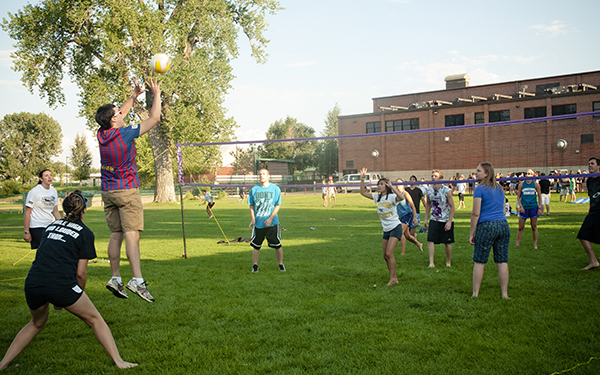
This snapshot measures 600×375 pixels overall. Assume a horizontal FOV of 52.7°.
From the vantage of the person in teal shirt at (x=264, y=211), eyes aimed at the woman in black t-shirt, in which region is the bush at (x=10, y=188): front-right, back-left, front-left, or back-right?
back-right

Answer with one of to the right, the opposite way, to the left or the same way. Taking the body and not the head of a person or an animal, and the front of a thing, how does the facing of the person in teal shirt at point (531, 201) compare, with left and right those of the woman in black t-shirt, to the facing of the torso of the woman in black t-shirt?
the opposite way

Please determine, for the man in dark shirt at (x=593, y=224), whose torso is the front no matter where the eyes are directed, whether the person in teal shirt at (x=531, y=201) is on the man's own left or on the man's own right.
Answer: on the man's own right

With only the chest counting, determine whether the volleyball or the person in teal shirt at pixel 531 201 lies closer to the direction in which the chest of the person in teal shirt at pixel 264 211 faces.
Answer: the volleyball

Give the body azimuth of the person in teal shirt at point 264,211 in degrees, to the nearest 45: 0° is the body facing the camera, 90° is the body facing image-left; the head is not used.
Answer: approximately 0°

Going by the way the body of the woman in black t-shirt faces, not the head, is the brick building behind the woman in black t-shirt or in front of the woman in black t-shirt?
in front

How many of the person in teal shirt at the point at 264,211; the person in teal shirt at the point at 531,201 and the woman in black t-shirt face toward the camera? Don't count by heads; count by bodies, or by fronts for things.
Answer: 2
